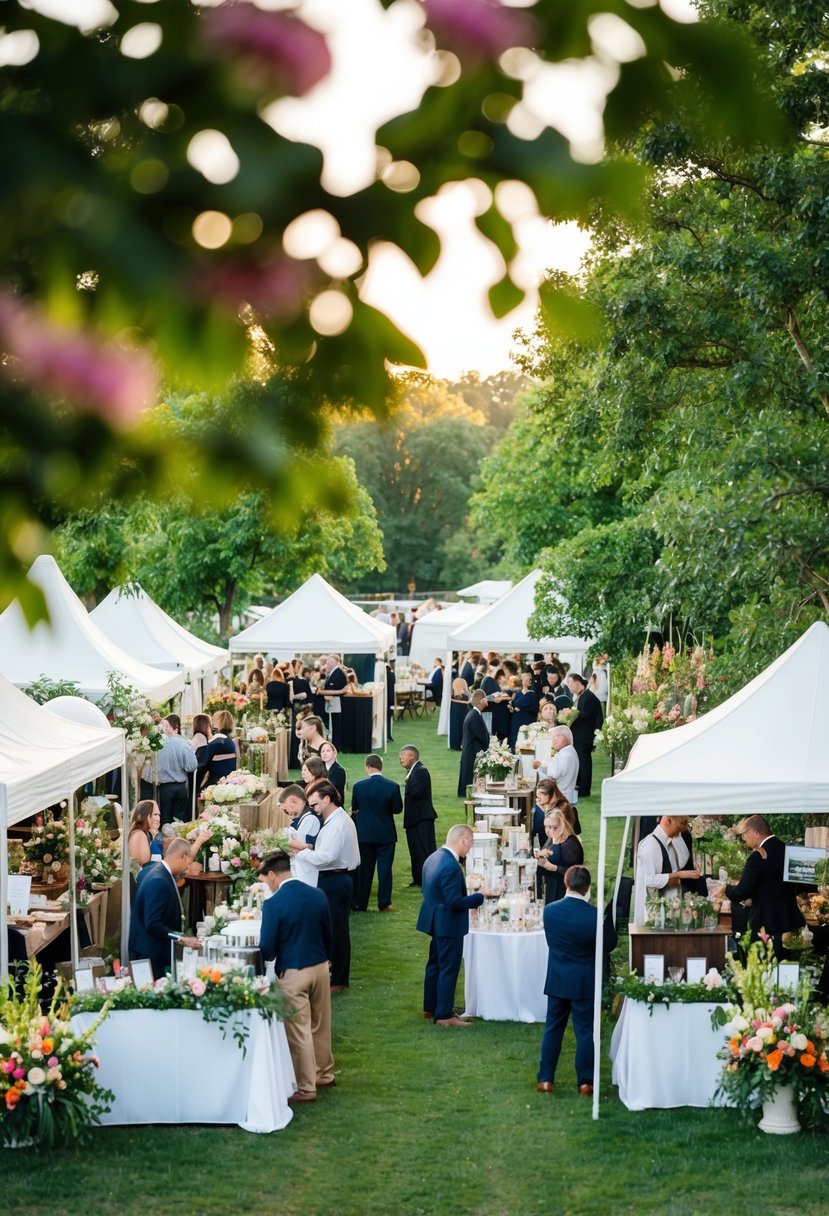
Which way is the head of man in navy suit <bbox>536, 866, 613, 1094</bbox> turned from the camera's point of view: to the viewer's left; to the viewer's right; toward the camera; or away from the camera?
away from the camera

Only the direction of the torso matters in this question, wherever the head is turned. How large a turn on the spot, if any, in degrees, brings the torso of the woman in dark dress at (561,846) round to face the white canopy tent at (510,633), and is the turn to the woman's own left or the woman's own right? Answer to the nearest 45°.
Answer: approximately 135° to the woman's own right

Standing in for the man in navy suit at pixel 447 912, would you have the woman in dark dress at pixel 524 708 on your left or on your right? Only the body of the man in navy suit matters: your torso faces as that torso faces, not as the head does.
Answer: on your left

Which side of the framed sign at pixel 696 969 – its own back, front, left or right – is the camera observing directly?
front

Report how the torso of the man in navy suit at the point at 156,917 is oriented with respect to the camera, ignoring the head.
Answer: to the viewer's right

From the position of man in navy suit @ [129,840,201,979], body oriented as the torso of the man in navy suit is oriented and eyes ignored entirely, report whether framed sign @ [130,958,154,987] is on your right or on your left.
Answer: on your right

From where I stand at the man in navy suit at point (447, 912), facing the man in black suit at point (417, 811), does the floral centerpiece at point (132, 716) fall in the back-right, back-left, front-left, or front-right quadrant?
front-left

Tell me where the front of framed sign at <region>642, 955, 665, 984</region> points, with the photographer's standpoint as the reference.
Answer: facing the viewer

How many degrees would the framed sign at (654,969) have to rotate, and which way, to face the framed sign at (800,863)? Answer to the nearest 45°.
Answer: approximately 135° to its left

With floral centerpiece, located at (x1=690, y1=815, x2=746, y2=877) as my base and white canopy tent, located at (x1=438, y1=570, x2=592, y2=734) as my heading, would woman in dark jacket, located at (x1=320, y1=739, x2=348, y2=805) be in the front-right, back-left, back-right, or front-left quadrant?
front-left

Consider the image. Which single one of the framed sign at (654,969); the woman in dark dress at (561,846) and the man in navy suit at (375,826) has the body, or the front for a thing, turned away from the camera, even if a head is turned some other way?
the man in navy suit

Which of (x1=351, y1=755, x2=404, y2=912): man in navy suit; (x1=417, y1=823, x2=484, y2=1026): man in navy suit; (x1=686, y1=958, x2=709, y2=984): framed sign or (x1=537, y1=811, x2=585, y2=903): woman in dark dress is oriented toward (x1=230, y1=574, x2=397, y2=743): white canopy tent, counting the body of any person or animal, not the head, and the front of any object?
(x1=351, y1=755, x2=404, y2=912): man in navy suit

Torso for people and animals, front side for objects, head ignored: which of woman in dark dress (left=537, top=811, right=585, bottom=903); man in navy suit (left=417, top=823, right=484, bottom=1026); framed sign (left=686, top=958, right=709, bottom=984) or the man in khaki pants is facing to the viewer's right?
the man in navy suit

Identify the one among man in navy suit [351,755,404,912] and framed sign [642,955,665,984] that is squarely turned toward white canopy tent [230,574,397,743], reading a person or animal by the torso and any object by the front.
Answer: the man in navy suit
